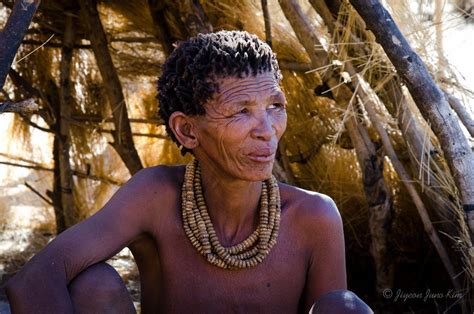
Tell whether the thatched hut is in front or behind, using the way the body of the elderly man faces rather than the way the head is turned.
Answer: behind

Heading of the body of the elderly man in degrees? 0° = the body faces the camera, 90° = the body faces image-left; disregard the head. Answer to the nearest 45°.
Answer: approximately 0°
